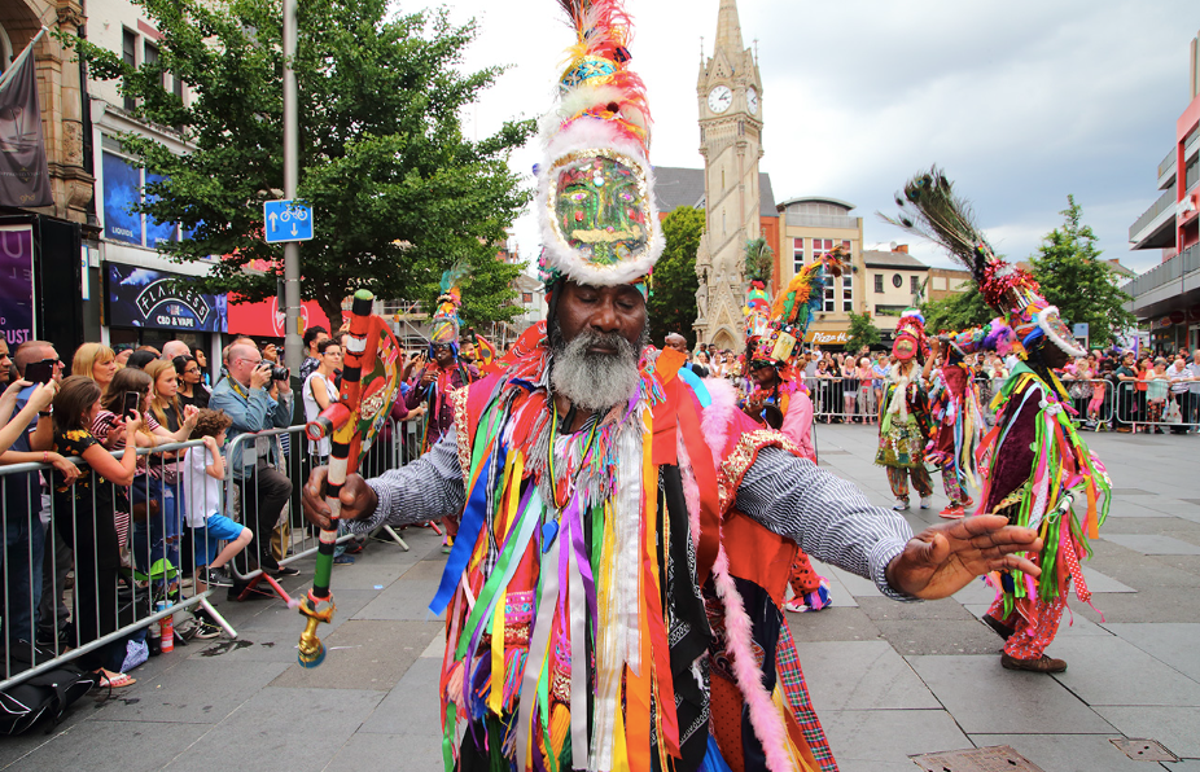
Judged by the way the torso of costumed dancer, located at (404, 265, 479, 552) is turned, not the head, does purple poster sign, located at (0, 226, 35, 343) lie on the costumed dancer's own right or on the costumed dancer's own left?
on the costumed dancer's own right

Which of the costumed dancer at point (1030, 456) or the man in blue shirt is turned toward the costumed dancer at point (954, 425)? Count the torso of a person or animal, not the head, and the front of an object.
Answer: the man in blue shirt

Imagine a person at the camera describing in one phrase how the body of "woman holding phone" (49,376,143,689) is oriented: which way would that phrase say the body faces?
to the viewer's right

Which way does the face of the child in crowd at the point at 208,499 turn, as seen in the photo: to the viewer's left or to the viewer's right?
to the viewer's right

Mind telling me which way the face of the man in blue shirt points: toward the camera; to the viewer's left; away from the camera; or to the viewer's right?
to the viewer's right

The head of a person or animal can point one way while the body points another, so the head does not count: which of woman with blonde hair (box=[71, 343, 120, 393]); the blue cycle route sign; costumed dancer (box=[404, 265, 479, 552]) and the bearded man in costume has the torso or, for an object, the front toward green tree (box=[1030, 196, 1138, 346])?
the woman with blonde hair

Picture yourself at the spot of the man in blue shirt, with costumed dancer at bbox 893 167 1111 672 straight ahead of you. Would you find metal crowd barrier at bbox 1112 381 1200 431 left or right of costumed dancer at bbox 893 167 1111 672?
left

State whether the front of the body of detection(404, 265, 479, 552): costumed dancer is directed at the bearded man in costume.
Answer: yes

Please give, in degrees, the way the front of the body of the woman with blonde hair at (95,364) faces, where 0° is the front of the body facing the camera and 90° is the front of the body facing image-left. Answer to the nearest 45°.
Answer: approximately 270°

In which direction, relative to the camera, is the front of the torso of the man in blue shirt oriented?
to the viewer's right

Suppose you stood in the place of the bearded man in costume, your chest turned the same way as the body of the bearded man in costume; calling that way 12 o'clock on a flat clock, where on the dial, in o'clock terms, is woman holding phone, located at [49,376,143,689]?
The woman holding phone is roughly at 4 o'clock from the bearded man in costume.
